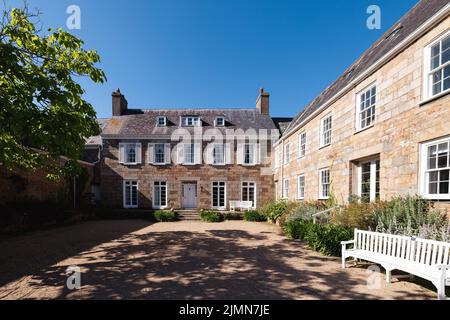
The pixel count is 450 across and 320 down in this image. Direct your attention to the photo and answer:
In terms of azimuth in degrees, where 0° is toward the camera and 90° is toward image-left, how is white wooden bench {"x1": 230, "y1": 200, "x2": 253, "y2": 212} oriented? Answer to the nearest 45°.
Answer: approximately 0°

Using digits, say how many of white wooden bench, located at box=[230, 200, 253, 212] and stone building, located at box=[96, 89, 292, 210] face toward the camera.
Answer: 2

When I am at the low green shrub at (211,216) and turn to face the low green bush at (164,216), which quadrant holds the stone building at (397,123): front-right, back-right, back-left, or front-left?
back-left

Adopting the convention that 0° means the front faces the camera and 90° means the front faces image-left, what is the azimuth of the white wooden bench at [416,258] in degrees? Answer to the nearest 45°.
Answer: approximately 45°
